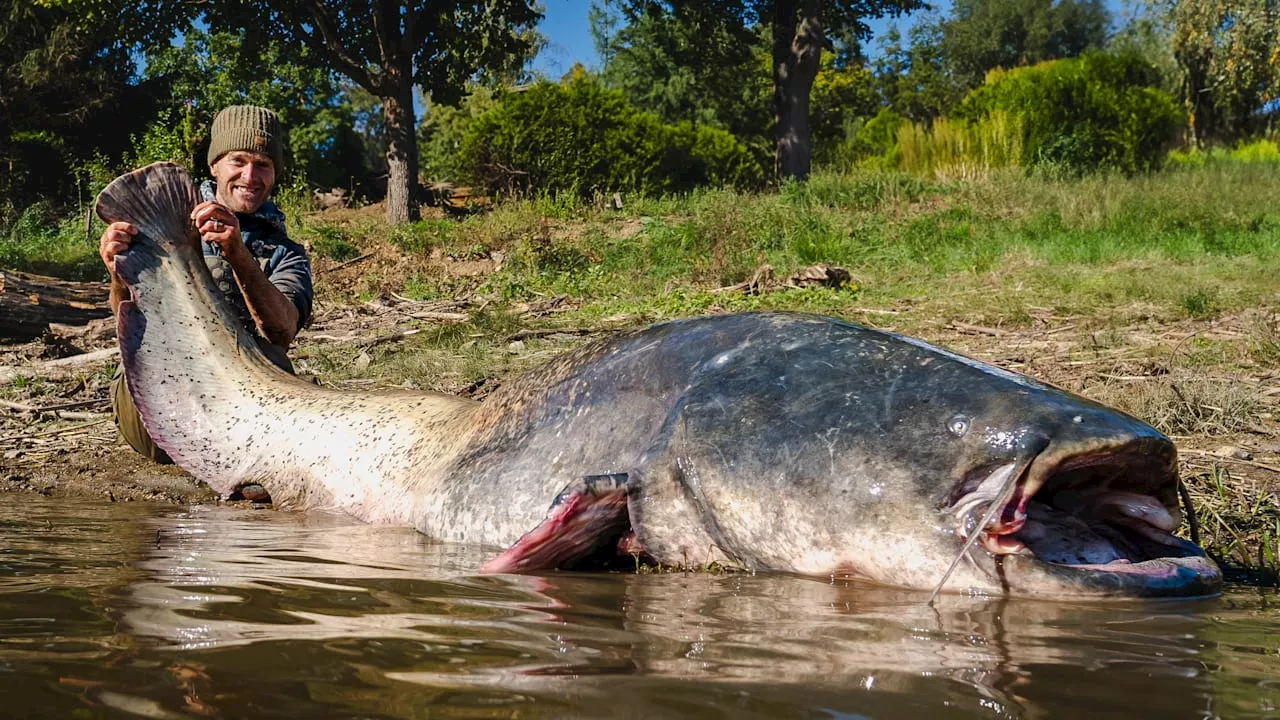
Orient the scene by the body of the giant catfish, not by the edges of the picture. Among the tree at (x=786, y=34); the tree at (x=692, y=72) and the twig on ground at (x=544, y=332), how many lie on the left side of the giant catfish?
3

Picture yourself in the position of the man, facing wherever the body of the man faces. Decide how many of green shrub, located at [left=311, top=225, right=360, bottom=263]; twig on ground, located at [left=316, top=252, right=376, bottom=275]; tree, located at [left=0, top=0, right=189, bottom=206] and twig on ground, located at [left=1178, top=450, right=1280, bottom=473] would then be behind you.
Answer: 3

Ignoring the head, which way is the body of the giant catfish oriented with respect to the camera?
to the viewer's right

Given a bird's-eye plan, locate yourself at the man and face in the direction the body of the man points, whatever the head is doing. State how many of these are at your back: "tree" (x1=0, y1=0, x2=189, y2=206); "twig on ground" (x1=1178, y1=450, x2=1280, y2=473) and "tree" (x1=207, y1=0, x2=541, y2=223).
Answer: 2

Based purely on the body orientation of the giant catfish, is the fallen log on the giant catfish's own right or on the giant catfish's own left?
on the giant catfish's own left

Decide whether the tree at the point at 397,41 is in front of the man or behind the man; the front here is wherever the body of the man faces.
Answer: behind

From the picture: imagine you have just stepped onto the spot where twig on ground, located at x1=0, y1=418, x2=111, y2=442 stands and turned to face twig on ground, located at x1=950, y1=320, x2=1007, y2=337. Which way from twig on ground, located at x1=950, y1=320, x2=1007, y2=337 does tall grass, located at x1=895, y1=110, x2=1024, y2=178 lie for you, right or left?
left

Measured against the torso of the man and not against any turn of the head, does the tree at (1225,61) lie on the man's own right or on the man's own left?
on the man's own left

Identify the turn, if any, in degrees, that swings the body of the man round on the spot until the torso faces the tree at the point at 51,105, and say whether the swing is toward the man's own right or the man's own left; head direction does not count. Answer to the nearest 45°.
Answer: approximately 180°
